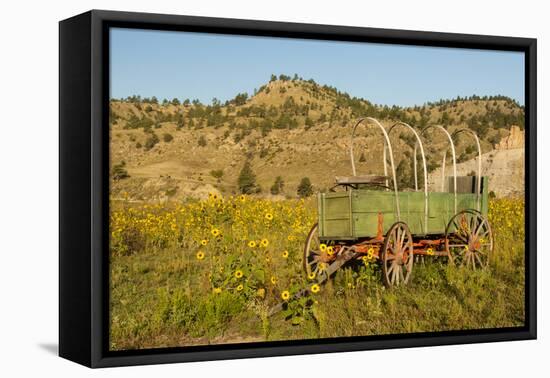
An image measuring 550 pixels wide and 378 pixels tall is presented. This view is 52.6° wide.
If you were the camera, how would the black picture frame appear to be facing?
facing the viewer and to the right of the viewer
